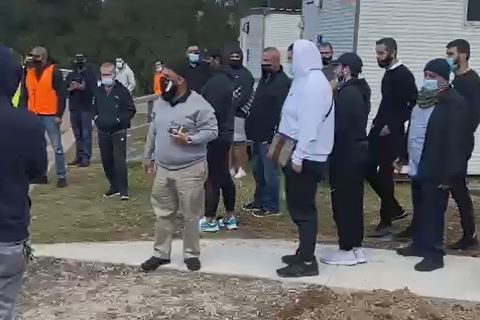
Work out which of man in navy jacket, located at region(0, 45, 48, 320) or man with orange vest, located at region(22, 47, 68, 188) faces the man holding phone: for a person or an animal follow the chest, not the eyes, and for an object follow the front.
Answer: the man in navy jacket

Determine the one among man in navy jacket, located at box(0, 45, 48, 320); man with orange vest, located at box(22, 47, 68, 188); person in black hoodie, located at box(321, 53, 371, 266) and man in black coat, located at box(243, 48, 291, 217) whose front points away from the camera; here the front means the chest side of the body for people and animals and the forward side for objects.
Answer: the man in navy jacket

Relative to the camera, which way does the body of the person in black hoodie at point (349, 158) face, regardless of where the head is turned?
to the viewer's left

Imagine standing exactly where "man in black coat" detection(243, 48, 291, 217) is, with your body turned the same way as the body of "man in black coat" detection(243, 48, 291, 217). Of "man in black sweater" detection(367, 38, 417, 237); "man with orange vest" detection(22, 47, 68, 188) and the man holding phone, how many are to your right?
2

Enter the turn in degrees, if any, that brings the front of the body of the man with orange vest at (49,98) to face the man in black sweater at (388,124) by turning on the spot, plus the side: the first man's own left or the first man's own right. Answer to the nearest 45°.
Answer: approximately 90° to the first man's own left

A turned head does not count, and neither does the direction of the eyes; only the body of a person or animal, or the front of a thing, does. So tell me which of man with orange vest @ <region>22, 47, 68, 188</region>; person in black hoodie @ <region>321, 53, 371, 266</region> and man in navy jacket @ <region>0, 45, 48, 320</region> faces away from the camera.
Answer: the man in navy jacket

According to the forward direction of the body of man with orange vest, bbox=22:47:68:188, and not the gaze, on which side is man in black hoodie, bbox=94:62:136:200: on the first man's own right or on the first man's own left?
on the first man's own left

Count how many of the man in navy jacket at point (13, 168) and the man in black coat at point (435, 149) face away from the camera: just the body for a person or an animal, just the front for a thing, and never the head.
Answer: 1

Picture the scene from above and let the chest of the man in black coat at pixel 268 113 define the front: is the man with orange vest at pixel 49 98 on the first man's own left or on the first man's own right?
on the first man's own right

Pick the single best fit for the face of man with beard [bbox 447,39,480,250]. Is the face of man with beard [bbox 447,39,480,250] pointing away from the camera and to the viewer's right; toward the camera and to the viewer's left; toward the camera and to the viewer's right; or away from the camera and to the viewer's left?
toward the camera and to the viewer's left

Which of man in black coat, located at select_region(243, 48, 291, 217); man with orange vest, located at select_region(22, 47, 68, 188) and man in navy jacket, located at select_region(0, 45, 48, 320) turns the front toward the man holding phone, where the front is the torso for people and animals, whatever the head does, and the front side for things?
the man in navy jacket

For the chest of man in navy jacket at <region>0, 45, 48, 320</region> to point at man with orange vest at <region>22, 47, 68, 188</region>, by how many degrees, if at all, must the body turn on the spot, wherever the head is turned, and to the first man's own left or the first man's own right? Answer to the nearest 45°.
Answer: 0° — they already face them

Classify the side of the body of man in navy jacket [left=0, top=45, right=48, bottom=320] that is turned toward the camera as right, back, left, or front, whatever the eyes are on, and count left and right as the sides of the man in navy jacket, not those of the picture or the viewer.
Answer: back

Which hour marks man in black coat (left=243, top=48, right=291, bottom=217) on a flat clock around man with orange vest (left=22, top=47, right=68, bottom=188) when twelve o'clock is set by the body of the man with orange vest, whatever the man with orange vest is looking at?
The man in black coat is roughly at 9 o'clock from the man with orange vest.

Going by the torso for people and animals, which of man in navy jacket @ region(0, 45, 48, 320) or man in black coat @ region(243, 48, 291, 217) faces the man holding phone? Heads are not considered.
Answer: the man in navy jacket

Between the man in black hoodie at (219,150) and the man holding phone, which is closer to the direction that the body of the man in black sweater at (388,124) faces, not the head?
the man in black hoodie
